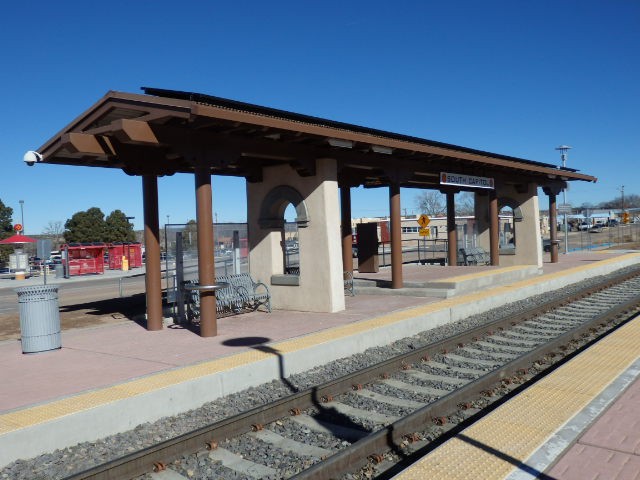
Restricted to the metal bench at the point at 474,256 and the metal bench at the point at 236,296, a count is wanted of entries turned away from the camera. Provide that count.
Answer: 0

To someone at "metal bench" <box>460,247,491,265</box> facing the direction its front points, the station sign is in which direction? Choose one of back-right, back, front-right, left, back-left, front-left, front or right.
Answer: front-right

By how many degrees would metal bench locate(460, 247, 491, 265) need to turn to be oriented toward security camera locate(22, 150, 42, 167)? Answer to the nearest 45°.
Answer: approximately 90° to its right

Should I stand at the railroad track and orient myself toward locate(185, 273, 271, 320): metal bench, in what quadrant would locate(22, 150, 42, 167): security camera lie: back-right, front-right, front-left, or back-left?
front-left

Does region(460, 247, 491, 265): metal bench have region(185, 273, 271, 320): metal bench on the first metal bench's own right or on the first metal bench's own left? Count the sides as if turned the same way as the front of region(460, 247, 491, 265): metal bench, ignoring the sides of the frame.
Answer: on the first metal bench's own right

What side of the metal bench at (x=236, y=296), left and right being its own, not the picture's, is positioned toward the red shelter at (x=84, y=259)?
back

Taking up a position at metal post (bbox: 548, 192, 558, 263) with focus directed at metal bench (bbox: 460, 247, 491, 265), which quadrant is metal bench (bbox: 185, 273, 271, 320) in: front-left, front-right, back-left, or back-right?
front-left

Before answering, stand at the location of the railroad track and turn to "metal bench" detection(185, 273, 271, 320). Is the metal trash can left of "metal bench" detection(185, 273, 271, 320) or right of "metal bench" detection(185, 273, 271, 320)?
left

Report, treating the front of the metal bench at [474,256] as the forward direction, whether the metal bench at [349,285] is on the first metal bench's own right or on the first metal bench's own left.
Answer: on the first metal bench's own right

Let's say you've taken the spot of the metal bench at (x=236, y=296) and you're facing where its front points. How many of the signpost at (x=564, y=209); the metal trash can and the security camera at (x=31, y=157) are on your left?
1
